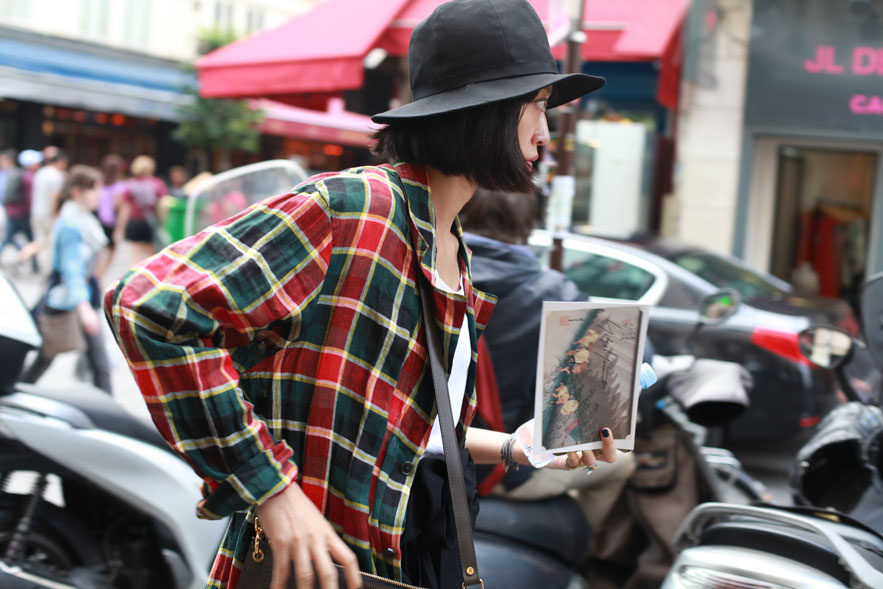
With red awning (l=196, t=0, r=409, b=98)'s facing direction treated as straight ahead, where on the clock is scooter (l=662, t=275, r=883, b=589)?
The scooter is roughly at 10 o'clock from the red awning.

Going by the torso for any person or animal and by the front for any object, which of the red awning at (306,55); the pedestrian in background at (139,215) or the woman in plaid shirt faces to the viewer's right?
the woman in plaid shirt

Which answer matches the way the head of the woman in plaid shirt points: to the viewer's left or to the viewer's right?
to the viewer's right

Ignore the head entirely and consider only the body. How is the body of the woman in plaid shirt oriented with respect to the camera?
to the viewer's right

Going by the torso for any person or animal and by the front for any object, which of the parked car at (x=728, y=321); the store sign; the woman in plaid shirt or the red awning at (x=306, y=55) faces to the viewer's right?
the woman in plaid shirt

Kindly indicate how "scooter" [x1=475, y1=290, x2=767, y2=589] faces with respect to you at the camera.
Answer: facing away from the viewer and to the right of the viewer

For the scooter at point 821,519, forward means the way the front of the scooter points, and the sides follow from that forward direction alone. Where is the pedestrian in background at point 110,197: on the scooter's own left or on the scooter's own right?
on the scooter's own left

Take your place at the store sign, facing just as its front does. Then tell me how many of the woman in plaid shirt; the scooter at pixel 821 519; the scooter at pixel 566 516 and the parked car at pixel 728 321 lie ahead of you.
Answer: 4

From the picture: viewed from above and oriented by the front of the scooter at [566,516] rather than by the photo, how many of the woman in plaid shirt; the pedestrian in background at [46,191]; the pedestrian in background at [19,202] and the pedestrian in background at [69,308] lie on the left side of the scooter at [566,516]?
3

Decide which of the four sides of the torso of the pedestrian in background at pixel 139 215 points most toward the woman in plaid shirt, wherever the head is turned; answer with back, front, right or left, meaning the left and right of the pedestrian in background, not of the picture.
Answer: back

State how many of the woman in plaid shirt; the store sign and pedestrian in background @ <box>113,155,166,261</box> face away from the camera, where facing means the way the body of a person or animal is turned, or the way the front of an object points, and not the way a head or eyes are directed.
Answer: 1

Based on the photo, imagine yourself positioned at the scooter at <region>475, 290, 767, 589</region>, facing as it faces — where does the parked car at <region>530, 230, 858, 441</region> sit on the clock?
The parked car is roughly at 11 o'clock from the scooter.

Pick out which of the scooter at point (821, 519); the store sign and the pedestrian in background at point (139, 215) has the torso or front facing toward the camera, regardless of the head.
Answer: the store sign

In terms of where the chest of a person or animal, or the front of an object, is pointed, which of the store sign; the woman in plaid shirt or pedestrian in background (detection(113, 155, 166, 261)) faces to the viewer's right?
the woman in plaid shirt
